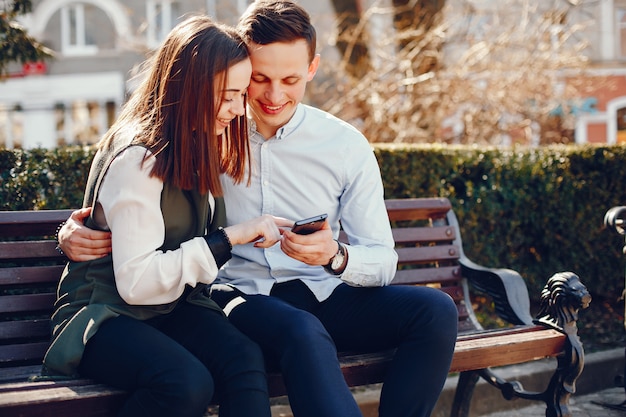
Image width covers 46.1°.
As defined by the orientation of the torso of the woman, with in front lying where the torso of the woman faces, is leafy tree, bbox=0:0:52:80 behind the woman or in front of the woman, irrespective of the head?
behind

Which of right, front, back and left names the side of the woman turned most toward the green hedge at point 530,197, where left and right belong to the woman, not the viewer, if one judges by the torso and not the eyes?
left

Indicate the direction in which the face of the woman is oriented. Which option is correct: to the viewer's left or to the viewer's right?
to the viewer's right

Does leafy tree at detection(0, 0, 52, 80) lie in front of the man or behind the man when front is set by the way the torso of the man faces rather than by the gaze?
behind

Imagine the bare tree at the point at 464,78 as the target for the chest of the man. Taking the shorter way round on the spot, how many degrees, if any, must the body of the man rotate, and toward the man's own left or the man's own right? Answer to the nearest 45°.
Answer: approximately 180°

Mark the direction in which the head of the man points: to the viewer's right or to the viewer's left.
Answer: to the viewer's left

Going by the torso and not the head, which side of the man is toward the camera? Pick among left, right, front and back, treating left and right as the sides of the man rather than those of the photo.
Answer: front

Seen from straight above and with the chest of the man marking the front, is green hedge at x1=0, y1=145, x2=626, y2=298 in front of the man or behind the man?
behind

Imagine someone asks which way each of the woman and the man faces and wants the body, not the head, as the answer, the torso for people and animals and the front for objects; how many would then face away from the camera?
0

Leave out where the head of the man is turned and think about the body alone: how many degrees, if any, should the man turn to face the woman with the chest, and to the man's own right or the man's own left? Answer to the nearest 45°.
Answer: approximately 45° to the man's own right

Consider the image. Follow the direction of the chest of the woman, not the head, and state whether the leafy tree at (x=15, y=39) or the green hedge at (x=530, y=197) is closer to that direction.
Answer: the green hedge
